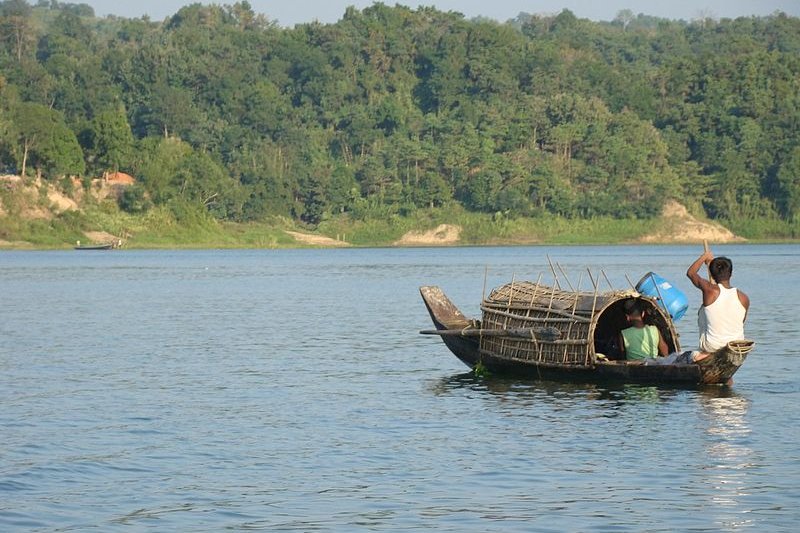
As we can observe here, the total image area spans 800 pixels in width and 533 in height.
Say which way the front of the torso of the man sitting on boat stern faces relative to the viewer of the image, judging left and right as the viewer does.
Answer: facing away from the viewer and to the left of the viewer

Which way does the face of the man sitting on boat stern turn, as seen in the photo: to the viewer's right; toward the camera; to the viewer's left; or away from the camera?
away from the camera
